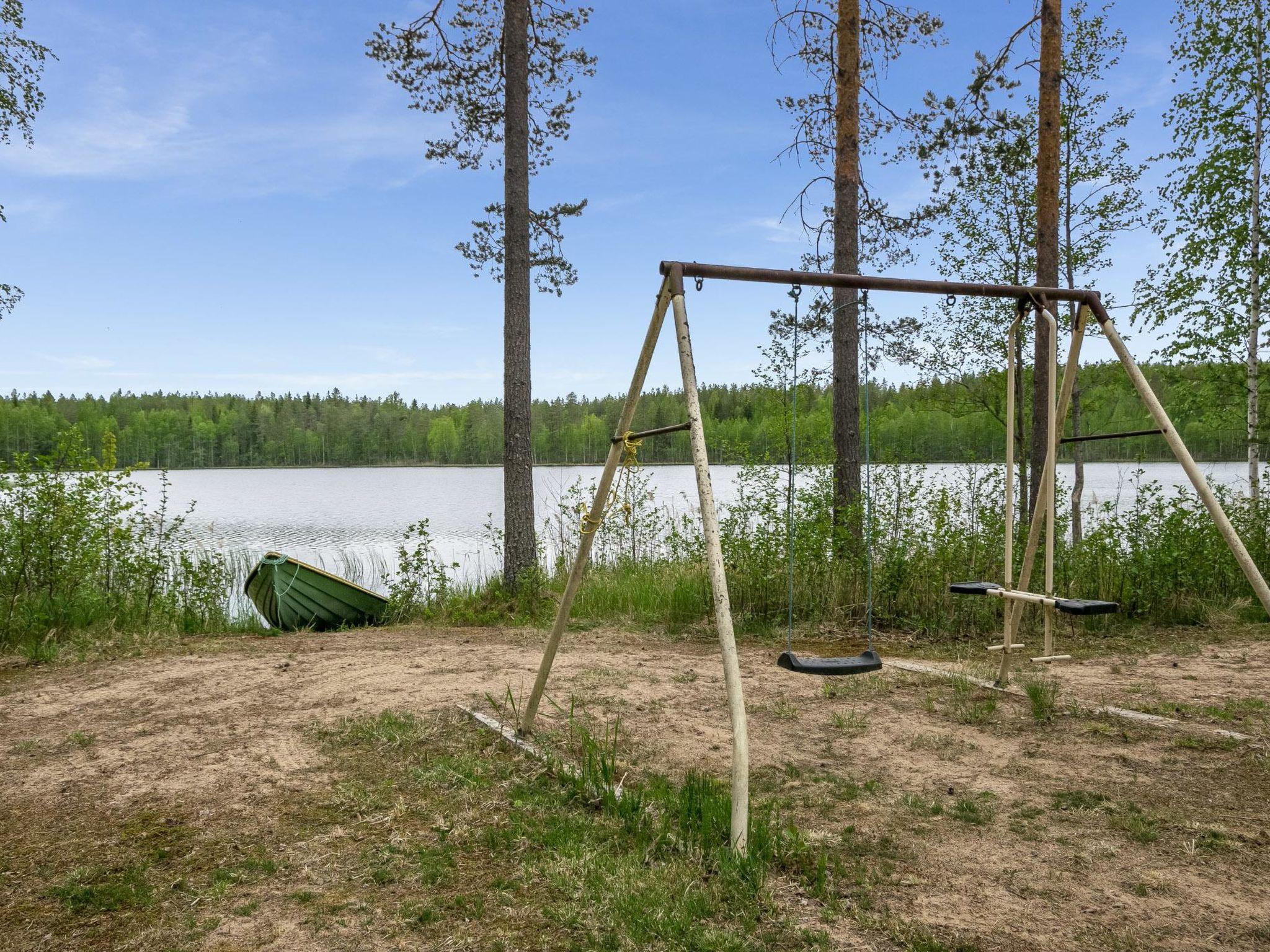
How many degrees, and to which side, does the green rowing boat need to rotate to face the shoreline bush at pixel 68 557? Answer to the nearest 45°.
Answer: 0° — it already faces it

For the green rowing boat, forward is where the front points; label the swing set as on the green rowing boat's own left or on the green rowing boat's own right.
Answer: on the green rowing boat's own left

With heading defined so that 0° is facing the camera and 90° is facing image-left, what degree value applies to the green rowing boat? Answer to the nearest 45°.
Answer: approximately 45°

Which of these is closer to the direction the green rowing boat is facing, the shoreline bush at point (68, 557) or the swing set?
the shoreline bush
